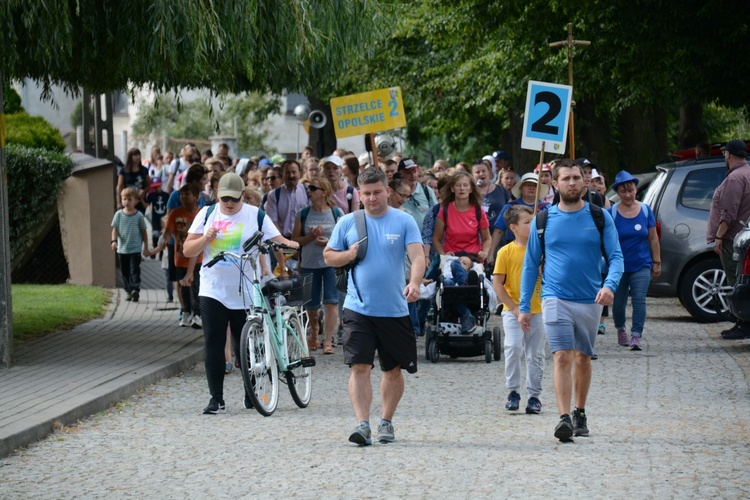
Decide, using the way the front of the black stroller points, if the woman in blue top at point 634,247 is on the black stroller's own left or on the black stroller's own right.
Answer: on the black stroller's own left

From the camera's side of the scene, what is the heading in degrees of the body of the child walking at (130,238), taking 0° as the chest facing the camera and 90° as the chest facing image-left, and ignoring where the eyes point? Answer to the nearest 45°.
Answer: approximately 0°

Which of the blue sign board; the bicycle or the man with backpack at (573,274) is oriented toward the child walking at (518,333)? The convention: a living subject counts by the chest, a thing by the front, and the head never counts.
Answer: the blue sign board

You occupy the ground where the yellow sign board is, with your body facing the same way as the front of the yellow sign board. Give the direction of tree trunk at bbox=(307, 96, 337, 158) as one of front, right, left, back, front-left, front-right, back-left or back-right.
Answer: back

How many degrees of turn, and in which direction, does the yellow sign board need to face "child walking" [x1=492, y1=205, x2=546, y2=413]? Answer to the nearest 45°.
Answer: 0° — it already faces them

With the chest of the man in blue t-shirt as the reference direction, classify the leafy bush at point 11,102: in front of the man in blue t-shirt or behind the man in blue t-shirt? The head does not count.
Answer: behind

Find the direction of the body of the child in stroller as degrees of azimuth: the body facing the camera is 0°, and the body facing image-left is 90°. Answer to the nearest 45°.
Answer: approximately 0°

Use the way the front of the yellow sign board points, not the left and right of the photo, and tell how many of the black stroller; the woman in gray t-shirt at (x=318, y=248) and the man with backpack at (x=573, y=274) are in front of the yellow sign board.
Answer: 3
